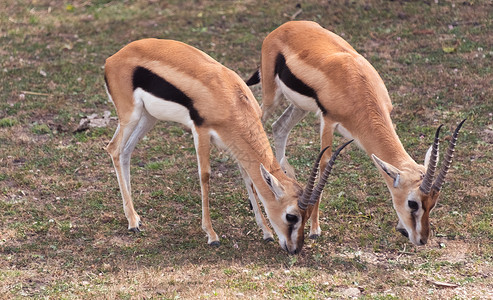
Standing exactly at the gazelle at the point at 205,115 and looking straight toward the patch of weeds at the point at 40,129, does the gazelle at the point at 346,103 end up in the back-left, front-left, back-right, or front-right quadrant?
back-right

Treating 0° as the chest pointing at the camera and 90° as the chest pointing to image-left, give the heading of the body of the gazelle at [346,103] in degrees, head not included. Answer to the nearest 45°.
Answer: approximately 315°

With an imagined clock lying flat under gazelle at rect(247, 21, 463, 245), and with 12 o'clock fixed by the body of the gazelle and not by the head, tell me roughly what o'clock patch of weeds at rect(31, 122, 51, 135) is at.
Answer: The patch of weeds is roughly at 5 o'clock from the gazelle.

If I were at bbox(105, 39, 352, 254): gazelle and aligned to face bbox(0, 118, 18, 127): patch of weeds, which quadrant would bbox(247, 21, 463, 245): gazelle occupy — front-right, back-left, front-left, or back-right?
back-right

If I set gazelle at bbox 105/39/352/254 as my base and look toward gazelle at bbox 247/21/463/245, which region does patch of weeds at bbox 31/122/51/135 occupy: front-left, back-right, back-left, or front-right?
back-left

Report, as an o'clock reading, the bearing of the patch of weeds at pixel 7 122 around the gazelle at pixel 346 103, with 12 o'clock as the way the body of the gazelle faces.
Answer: The patch of weeds is roughly at 5 o'clock from the gazelle.

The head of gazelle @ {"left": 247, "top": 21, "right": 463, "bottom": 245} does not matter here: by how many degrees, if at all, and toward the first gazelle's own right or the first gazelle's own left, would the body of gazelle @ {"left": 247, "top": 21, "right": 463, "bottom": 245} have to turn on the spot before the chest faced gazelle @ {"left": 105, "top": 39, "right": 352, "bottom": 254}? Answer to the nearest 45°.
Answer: approximately 90° to the first gazelle's own right
